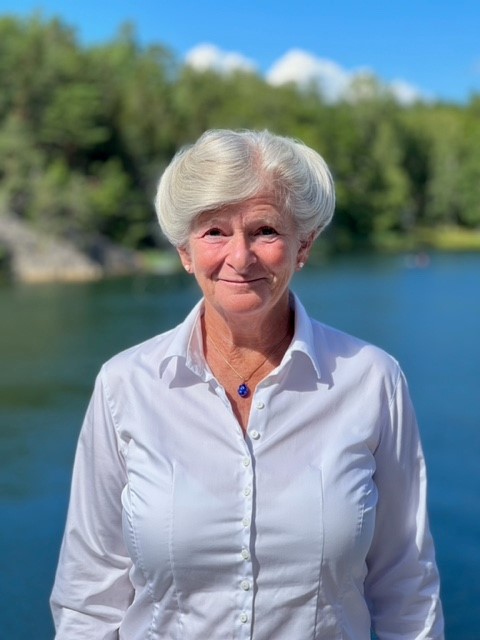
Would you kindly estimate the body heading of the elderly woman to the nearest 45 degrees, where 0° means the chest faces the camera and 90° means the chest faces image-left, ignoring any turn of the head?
approximately 0°

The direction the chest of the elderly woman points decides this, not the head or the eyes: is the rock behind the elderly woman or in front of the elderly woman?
behind
